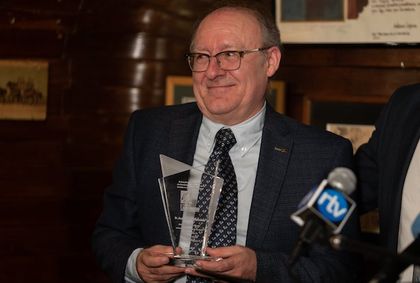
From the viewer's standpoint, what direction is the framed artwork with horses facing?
toward the camera

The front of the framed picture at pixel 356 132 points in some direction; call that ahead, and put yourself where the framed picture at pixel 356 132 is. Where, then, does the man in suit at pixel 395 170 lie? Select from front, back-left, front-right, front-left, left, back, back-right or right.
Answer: front

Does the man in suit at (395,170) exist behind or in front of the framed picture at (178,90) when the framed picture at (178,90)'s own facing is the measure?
in front

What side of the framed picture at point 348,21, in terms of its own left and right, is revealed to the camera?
front

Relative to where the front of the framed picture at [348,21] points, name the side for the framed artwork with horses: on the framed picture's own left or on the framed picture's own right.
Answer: on the framed picture's own right

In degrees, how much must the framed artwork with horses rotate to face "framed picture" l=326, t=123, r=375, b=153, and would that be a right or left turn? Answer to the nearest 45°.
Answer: approximately 45° to its left

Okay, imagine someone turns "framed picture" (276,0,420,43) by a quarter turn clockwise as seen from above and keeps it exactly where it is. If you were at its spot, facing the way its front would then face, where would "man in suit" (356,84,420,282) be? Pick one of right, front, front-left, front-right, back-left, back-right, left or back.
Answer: left

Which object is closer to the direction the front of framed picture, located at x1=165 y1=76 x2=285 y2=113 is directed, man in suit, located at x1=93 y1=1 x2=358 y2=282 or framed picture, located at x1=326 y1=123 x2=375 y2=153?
the man in suit

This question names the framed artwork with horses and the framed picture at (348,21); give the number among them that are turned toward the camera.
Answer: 2

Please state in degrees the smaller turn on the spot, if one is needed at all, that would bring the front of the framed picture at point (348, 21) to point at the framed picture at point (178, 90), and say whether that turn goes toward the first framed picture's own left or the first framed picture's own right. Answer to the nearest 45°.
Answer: approximately 90° to the first framed picture's own right

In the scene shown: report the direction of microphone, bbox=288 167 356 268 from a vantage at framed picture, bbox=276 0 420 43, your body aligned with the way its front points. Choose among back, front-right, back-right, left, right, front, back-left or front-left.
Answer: front

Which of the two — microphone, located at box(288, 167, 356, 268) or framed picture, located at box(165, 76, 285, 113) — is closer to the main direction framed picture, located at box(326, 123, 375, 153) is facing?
the microphone
